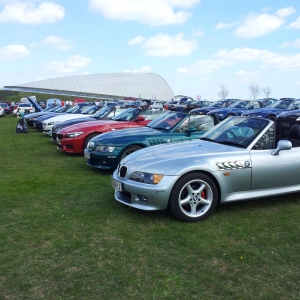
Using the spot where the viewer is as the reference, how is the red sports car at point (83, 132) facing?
facing the viewer and to the left of the viewer

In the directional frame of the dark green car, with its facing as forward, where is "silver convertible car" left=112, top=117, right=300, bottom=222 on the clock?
The silver convertible car is roughly at 10 o'clock from the dark green car.

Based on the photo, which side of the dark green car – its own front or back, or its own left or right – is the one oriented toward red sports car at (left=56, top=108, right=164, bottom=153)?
right

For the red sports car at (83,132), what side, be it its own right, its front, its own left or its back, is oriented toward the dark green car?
left

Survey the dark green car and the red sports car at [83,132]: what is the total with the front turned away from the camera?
0
